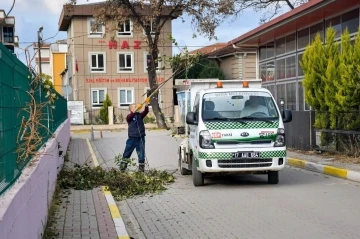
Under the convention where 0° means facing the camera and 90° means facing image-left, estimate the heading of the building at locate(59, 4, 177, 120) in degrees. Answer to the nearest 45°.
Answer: approximately 0°

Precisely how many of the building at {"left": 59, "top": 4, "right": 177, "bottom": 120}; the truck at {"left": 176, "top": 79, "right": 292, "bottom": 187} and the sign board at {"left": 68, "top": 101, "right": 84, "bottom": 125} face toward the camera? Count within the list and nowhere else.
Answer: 3

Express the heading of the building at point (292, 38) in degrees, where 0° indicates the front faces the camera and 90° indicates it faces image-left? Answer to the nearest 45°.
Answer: approximately 45°

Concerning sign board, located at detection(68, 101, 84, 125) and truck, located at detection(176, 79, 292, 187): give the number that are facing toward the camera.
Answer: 2

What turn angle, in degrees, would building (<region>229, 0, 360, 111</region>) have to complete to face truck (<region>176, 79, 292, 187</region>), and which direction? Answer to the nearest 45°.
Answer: approximately 45° to its left

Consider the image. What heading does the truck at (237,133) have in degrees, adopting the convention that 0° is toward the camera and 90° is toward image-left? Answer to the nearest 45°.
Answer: approximately 0°

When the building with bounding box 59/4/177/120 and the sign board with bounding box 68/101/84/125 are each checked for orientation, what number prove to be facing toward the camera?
2

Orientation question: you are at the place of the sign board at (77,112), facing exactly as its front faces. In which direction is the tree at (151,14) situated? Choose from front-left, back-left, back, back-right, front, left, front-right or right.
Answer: front-left

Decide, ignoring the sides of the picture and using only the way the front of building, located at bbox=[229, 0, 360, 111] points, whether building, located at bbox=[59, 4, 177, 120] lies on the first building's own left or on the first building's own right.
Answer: on the first building's own right
